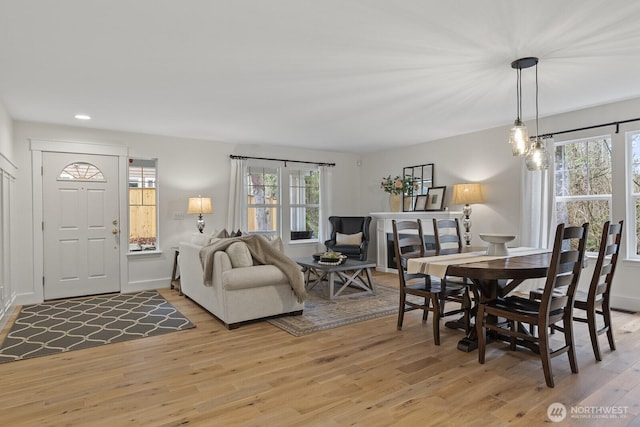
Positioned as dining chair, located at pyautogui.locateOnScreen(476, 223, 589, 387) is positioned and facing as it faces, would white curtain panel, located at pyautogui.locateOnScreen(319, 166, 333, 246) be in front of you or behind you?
in front

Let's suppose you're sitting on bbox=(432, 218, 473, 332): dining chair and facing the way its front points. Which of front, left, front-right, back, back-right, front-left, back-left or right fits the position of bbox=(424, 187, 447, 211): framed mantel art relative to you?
back-left

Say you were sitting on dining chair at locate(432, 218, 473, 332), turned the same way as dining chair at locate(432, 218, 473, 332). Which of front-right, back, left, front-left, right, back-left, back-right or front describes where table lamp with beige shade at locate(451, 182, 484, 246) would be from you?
back-left

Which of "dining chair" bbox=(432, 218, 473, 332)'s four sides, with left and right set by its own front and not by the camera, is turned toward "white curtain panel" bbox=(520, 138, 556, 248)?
left

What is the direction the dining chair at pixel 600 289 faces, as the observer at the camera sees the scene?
facing away from the viewer and to the left of the viewer

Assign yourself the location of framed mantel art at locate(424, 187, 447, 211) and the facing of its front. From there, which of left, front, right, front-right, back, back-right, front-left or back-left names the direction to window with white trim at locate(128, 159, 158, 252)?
front-right

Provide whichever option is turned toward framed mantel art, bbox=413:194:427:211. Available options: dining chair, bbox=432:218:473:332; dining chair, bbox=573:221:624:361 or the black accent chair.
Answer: dining chair, bbox=573:221:624:361

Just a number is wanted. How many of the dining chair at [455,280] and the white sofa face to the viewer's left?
0

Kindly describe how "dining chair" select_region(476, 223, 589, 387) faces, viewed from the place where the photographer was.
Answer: facing away from the viewer and to the left of the viewer

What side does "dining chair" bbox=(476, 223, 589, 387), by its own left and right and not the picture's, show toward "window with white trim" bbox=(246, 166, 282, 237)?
front

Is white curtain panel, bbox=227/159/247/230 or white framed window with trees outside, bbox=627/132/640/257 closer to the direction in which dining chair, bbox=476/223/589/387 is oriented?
the white curtain panel
